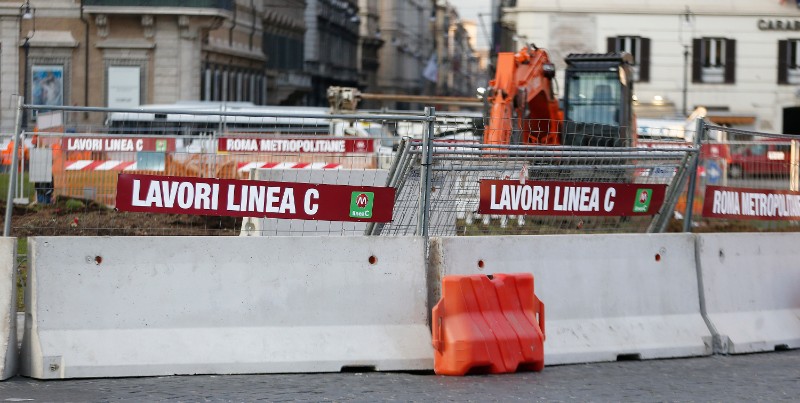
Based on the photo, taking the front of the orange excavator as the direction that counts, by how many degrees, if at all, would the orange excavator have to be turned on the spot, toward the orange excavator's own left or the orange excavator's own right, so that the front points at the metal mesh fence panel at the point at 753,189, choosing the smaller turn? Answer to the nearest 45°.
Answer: approximately 45° to the orange excavator's own left

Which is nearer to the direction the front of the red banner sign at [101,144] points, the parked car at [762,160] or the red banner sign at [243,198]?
the red banner sign

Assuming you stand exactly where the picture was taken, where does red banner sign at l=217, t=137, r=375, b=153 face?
facing the viewer

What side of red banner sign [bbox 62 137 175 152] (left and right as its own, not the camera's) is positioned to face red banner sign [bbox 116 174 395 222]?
front

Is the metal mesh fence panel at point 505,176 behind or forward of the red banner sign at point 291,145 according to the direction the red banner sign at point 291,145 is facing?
forward

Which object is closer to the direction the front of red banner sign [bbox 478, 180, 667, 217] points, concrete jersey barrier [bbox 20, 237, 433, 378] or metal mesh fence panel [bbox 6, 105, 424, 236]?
the concrete jersey barrier

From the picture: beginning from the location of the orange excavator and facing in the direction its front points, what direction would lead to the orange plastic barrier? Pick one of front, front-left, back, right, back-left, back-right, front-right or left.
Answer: front-left

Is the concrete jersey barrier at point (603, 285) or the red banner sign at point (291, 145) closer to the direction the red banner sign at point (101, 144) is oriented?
the concrete jersey barrier

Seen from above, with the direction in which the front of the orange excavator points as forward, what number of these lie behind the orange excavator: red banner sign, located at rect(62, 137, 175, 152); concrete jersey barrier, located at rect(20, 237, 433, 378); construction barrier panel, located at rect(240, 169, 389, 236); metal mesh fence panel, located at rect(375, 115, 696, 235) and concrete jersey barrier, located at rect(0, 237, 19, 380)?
0

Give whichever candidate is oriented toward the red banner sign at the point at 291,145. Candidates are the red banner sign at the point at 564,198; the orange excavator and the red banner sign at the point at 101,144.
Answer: the orange excavator

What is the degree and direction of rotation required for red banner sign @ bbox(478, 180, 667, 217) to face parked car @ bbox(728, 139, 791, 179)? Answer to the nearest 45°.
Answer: approximately 135° to its left

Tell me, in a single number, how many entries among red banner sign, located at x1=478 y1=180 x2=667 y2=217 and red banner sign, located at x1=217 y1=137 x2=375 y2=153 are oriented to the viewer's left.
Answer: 0

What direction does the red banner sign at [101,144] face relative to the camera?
toward the camera

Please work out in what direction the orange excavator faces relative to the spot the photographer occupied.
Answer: facing the viewer and to the left of the viewer

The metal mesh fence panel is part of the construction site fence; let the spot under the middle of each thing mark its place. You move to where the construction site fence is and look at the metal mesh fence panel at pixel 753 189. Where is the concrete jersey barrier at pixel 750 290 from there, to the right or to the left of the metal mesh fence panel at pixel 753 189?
right

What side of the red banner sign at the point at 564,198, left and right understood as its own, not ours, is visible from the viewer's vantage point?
front
